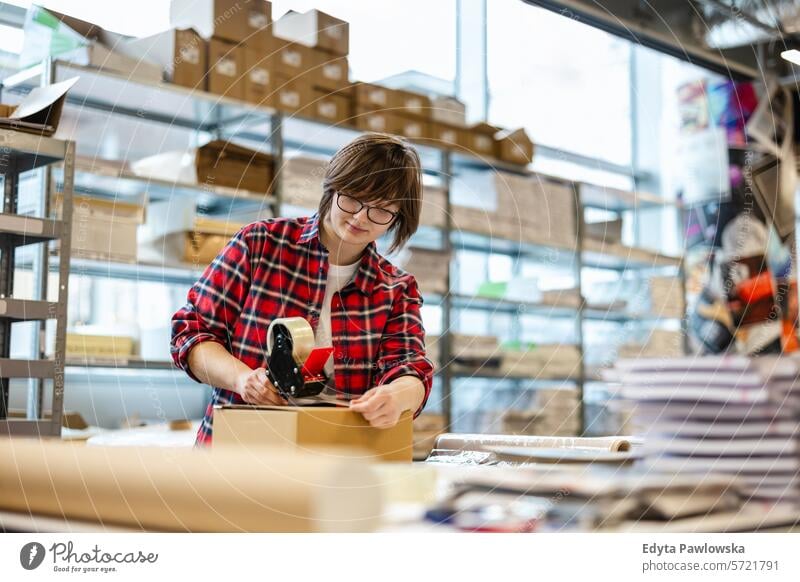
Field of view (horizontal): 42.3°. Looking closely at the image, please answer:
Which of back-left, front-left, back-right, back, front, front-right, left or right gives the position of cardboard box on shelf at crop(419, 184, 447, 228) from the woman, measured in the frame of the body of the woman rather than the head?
back

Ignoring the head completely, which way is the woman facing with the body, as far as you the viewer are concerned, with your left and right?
facing the viewer

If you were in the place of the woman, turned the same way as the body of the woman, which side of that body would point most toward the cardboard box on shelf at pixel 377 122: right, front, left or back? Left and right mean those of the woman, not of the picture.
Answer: back

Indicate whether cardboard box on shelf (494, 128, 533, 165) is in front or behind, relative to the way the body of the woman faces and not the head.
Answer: behind

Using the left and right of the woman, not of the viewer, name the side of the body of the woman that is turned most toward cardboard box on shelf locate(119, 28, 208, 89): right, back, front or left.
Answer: back

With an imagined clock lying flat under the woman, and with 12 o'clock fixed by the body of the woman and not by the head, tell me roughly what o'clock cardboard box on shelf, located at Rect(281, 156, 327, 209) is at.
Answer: The cardboard box on shelf is roughly at 6 o'clock from the woman.

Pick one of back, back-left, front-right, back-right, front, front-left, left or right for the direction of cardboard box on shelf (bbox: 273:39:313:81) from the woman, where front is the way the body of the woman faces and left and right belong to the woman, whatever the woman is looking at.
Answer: back

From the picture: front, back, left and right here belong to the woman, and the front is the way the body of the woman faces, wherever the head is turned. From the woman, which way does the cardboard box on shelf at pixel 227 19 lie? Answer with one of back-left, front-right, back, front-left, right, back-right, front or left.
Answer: back
